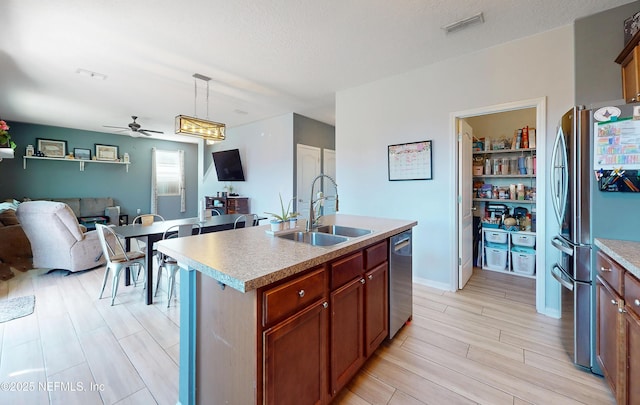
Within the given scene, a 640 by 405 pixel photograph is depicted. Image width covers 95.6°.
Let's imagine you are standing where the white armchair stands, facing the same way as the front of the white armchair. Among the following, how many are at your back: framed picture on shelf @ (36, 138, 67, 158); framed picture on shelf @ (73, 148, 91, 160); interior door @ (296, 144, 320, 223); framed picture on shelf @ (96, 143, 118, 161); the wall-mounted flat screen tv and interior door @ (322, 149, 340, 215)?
0

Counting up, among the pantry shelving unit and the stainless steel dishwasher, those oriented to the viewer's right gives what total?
1

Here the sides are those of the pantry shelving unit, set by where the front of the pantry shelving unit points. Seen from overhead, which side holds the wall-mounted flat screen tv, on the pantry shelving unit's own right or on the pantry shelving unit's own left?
on the pantry shelving unit's own right

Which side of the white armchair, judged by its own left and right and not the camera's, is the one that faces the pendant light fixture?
right

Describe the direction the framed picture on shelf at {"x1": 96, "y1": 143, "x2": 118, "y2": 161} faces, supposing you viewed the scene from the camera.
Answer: facing the viewer and to the right of the viewer

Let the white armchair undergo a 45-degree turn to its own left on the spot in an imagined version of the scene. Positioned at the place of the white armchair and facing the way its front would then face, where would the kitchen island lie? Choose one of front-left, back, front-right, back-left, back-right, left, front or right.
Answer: back

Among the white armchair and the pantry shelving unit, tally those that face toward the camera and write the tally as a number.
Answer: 1

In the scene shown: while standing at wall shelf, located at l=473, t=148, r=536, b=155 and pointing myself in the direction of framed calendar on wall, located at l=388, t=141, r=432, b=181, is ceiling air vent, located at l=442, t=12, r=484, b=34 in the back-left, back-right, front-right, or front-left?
front-left

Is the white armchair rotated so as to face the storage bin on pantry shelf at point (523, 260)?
no

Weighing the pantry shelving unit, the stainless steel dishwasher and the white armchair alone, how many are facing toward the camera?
1

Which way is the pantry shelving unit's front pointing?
toward the camera

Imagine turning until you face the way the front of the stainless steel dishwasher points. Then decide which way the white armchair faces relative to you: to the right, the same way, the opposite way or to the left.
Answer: to the left

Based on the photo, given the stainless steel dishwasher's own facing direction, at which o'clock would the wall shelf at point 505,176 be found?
The wall shelf is roughly at 10 o'clock from the stainless steel dishwasher.

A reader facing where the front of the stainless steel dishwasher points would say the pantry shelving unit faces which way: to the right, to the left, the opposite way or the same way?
to the right

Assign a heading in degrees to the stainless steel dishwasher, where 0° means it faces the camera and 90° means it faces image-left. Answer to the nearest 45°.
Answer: approximately 270°
